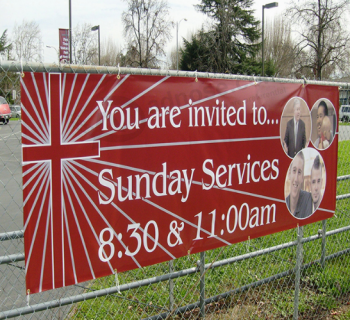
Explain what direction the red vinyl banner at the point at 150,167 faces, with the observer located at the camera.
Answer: facing the viewer and to the right of the viewer

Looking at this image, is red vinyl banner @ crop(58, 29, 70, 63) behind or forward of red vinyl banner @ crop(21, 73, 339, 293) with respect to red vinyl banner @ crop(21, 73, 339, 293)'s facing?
behind

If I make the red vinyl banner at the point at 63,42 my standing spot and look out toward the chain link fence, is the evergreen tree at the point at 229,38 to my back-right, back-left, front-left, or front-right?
back-left

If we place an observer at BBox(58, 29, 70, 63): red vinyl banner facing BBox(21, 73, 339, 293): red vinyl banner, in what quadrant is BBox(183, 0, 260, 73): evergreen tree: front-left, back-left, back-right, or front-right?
back-left

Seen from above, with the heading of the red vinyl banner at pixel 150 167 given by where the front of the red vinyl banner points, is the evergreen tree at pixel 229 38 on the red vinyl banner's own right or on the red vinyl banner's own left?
on the red vinyl banner's own left
